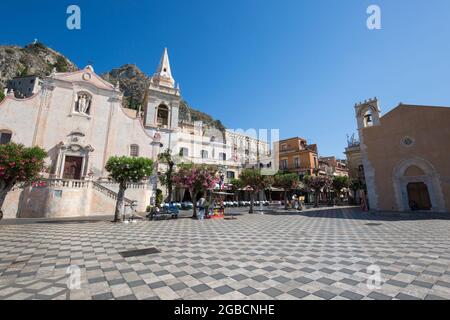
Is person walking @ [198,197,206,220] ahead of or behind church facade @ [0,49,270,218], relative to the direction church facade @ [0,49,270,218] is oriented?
ahead

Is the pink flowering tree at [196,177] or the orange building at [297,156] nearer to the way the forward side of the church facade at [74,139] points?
the pink flowering tree

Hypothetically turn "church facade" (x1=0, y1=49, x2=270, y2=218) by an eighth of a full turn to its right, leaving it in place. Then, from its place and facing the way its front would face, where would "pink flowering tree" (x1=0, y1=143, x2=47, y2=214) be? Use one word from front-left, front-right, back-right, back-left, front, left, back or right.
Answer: front

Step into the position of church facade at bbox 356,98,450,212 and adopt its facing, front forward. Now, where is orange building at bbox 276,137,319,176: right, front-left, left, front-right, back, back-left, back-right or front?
back-right

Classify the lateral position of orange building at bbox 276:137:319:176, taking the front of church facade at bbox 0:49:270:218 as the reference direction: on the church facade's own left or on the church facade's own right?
on the church facade's own left

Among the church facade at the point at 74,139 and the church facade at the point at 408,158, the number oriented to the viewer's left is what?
0

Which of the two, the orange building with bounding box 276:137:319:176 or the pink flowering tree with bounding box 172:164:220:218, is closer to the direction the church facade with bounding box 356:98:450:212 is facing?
the pink flowering tree

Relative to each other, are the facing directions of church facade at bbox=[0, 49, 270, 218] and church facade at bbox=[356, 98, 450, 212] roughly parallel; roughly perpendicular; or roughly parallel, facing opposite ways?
roughly perpendicular

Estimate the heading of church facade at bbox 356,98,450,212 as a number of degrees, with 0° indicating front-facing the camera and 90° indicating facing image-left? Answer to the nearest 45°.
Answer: approximately 0°

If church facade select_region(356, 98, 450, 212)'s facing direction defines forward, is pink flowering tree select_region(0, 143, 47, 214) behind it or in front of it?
in front

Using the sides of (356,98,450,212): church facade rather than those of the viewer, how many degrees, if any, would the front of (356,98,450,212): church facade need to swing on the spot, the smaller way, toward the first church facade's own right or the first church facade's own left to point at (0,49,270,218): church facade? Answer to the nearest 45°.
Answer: approximately 45° to the first church facade's own right

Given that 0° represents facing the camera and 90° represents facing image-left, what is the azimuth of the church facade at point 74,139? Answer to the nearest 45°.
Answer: approximately 315°

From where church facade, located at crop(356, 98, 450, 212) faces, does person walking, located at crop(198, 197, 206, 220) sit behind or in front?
in front
